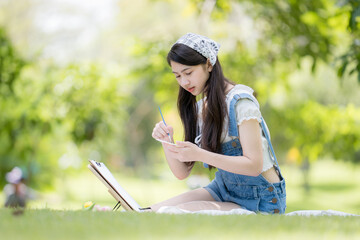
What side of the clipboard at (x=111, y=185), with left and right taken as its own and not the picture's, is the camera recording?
right

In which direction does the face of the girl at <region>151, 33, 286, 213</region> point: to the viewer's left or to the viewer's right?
to the viewer's left
